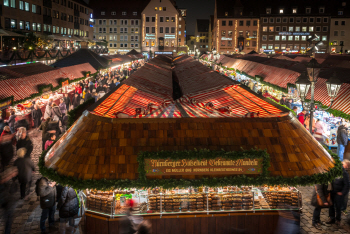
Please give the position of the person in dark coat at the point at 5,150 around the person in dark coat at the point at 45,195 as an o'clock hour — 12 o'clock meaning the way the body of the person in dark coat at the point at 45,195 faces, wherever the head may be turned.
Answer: the person in dark coat at the point at 5,150 is roughly at 10 o'clock from the person in dark coat at the point at 45,195.

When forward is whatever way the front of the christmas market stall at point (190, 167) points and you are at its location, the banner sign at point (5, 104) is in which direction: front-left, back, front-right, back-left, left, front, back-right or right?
back-right

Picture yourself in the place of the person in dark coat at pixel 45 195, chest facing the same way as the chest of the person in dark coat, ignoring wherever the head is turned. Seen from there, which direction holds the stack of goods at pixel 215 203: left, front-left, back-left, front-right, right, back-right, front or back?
right

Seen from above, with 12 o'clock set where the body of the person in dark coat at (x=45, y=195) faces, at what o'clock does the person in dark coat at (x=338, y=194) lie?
the person in dark coat at (x=338, y=194) is roughly at 2 o'clock from the person in dark coat at (x=45, y=195).

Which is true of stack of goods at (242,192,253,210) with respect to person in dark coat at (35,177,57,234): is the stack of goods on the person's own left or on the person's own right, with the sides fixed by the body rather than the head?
on the person's own right

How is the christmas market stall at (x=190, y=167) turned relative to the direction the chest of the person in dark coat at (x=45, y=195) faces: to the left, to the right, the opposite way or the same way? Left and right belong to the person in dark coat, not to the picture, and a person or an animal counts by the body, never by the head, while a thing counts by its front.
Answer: the opposite way

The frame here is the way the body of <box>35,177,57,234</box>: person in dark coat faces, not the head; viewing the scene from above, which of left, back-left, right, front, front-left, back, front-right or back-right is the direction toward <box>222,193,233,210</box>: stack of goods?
right

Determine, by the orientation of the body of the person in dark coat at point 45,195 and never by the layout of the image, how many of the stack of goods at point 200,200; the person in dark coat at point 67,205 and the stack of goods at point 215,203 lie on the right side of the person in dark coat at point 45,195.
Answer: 3

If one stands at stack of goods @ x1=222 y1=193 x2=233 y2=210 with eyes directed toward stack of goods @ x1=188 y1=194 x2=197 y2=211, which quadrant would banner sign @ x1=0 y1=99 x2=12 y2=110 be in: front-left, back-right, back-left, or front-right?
front-right

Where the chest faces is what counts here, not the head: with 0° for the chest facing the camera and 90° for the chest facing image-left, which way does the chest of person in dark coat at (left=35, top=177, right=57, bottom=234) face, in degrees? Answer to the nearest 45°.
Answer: approximately 225°

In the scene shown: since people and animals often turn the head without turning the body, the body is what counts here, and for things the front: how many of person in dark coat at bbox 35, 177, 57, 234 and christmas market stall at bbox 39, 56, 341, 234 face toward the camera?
1

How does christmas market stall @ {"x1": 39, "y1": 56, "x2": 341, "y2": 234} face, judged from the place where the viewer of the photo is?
facing the viewer

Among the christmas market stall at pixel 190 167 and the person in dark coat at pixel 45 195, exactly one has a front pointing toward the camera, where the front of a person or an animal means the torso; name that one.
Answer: the christmas market stall

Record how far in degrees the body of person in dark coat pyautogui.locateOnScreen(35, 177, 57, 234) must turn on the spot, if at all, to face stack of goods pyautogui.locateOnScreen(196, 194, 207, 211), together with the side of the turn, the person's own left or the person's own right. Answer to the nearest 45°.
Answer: approximately 90° to the person's own right

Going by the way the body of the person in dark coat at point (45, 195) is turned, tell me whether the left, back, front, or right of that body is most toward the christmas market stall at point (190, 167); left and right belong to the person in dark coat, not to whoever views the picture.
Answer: right

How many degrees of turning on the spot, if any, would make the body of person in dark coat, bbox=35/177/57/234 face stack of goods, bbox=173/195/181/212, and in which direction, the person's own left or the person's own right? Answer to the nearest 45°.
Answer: approximately 90° to the person's own right
